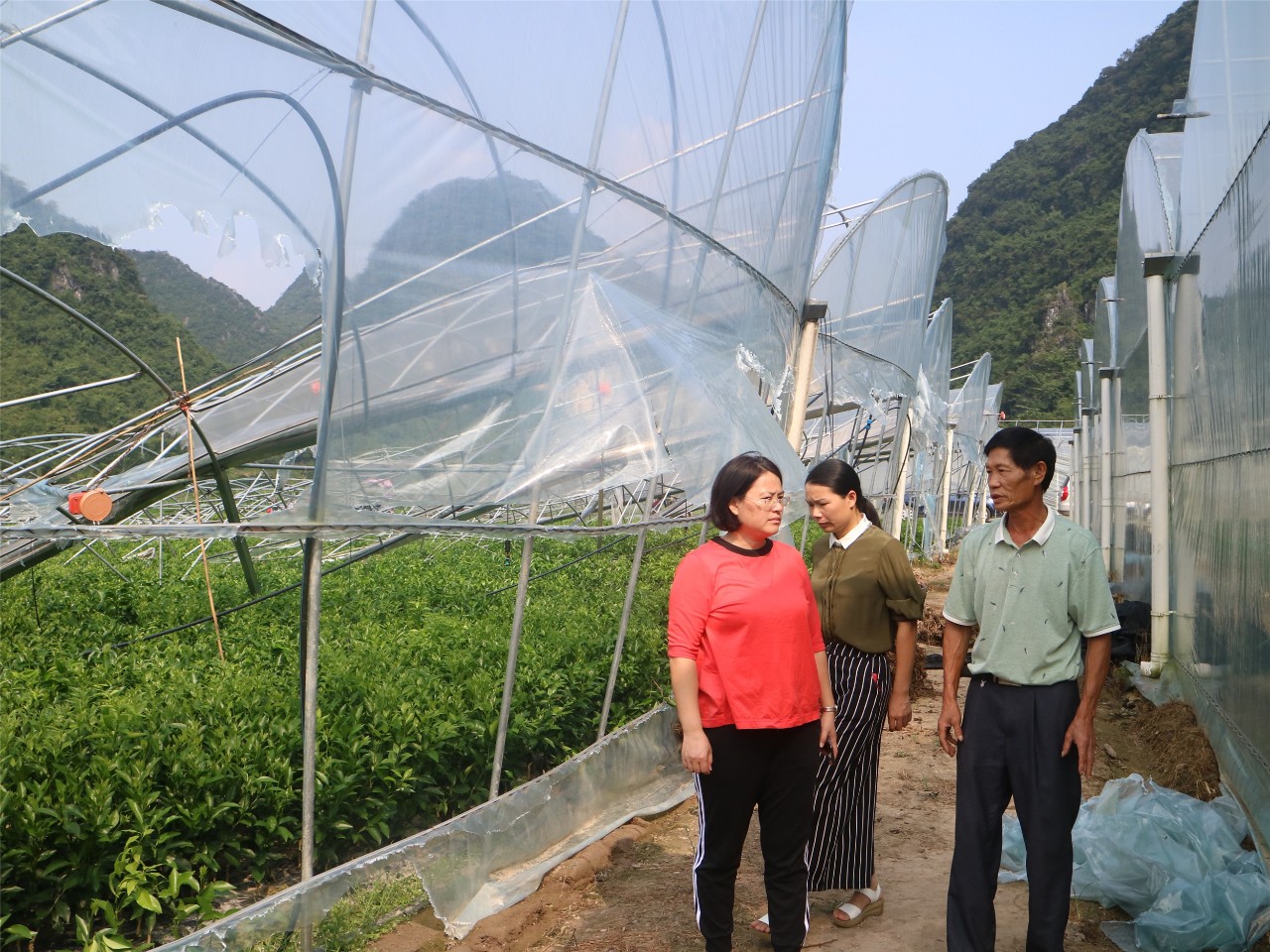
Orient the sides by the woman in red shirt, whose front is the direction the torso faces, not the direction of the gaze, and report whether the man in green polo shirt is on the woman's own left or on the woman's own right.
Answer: on the woman's own left

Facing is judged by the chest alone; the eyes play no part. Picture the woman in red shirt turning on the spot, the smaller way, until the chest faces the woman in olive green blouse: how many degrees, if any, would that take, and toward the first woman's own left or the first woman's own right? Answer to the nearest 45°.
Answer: approximately 90° to the first woman's own left

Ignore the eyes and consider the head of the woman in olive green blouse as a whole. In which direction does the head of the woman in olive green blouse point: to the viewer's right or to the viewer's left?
to the viewer's left

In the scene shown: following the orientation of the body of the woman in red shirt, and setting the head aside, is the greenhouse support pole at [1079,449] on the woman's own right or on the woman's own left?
on the woman's own left

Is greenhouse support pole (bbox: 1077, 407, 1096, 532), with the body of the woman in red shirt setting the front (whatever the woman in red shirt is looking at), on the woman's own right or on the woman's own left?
on the woman's own left

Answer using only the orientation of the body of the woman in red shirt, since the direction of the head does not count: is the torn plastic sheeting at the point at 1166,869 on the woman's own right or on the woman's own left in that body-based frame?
on the woman's own left

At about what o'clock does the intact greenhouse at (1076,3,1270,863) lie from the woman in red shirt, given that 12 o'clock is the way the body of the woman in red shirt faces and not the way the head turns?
The intact greenhouse is roughly at 9 o'clock from the woman in red shirt.
